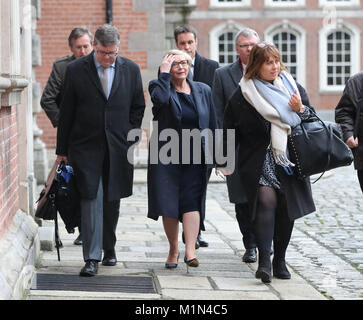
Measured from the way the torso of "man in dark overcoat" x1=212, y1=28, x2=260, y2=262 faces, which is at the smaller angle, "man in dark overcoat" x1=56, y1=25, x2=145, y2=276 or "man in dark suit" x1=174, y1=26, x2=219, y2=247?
the man in dark overcoat

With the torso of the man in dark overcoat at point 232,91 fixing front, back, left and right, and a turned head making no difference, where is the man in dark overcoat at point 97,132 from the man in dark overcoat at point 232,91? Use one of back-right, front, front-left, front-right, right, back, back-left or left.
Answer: front-right

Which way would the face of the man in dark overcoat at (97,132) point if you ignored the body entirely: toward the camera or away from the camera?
toward the camera

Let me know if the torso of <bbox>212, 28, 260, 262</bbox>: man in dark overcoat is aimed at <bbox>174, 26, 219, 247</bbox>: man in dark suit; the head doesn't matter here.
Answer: no

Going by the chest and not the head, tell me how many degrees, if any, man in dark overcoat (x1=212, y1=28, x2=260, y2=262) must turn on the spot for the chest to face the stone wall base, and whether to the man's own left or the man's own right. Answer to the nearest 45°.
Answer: approximately 45° to the man's own right

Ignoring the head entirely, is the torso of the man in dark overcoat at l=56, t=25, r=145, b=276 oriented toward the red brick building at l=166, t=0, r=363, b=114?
no

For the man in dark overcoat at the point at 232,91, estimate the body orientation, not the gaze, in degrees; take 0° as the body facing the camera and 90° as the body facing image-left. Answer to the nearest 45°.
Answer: approximately 0°

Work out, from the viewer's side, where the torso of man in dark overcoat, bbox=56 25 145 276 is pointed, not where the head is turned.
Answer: toward the camera

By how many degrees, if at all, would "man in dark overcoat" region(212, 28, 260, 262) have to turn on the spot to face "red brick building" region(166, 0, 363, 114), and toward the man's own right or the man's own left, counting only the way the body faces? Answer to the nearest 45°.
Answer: approximately 180°

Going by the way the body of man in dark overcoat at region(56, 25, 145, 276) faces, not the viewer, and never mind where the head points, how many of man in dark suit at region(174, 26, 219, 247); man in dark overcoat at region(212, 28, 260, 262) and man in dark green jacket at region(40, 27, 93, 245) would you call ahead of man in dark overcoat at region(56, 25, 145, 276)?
0

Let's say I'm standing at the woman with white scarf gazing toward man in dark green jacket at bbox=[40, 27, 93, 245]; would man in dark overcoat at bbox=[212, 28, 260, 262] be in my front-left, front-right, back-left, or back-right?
front-right

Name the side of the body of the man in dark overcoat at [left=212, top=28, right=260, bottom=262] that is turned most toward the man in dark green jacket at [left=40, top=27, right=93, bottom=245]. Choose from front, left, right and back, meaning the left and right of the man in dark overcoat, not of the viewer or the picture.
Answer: right

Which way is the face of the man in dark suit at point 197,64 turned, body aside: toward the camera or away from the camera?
toward the camera

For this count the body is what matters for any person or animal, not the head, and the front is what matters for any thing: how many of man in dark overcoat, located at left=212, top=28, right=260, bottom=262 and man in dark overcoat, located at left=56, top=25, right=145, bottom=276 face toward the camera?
2

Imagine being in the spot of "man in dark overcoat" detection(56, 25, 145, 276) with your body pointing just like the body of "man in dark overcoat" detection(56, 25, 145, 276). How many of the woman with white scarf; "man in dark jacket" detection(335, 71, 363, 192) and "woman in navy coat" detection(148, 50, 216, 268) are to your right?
0

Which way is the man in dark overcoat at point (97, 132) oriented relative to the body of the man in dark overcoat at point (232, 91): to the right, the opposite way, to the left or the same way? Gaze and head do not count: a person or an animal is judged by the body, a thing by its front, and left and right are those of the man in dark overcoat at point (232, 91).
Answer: the same way

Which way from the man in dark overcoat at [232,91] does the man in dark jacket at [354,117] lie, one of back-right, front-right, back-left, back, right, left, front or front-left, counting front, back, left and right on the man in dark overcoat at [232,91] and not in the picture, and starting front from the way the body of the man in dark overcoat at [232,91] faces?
left
